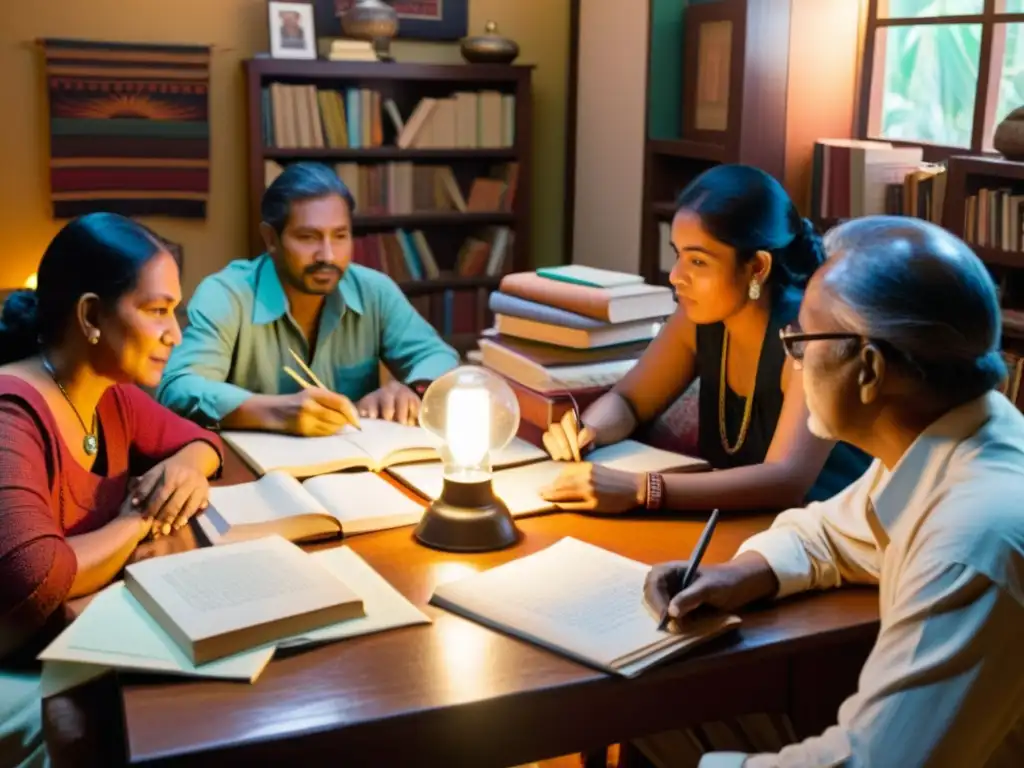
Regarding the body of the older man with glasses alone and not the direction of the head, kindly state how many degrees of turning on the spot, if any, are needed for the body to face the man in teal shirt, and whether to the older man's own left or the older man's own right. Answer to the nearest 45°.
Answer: approximately 45° to the older man's own right

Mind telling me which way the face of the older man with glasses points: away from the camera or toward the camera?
away from the camera

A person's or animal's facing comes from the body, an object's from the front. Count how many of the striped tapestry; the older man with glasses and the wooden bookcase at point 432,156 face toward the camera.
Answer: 2

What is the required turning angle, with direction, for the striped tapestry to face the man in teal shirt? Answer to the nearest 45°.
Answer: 0° — it already faces them

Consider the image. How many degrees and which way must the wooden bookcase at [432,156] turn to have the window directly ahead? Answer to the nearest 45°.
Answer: approximately 45° to its left

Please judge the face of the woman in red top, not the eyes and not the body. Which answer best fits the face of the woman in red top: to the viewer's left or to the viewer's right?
to the viewer's right

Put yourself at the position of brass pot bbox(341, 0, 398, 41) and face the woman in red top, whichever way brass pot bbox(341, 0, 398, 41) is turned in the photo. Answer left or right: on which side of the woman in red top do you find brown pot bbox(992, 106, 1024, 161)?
left

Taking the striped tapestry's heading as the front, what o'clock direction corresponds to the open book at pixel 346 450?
The open book is roughly at 12 o'clock from the striped tapestry.

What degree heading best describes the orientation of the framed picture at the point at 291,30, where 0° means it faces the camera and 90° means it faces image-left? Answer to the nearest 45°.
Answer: approximately 0°

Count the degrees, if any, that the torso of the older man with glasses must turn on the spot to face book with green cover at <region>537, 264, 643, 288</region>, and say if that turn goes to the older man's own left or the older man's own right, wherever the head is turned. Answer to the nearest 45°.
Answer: approximately 45° to the older man's own right
